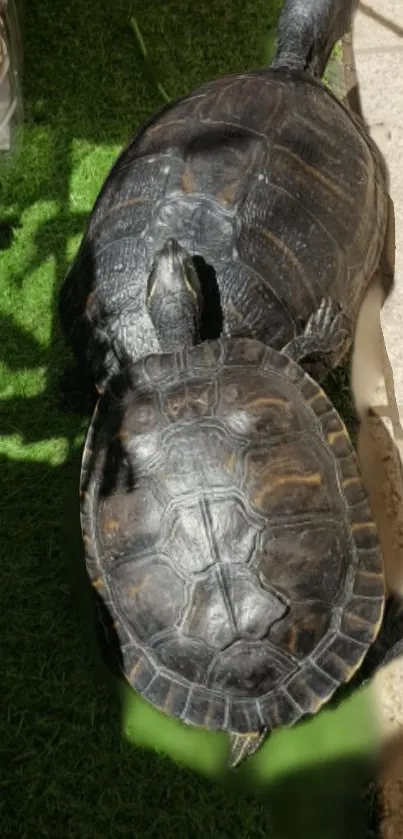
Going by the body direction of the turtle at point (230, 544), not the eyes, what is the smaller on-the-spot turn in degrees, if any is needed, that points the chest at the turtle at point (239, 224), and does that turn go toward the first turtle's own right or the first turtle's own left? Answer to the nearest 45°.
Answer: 0° — it already faces it

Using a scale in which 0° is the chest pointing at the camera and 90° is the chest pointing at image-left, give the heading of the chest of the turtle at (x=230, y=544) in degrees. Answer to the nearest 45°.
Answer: approximately 180°
